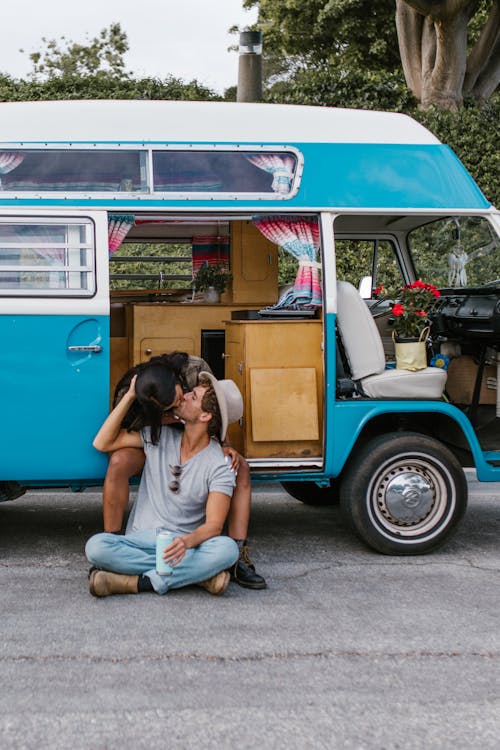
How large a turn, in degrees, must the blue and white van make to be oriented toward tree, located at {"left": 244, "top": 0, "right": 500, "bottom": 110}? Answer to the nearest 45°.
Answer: approximately 90° to its left

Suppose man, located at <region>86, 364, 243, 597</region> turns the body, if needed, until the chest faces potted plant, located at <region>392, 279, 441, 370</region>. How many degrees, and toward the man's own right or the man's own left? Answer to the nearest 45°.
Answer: approximately 135° to the man's own left

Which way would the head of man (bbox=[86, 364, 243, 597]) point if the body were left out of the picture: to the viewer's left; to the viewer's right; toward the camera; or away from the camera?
to the viewer's left

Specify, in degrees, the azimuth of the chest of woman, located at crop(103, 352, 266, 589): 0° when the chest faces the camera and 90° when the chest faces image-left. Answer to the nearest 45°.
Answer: approximately 0°

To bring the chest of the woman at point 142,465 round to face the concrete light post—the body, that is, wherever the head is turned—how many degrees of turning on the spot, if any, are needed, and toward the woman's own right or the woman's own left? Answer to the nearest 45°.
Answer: approximately 180°

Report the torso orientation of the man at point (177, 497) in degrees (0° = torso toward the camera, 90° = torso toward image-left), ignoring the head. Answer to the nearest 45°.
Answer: approximately 0°

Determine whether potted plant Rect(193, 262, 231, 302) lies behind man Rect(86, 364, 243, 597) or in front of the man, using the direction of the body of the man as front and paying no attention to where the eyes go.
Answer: behind

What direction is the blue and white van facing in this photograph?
to the viewer's right

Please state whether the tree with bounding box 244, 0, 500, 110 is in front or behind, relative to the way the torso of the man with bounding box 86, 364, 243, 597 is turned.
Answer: behind

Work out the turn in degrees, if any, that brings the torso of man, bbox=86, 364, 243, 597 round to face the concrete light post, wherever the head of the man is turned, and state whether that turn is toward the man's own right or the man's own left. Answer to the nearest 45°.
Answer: approximately 180°
